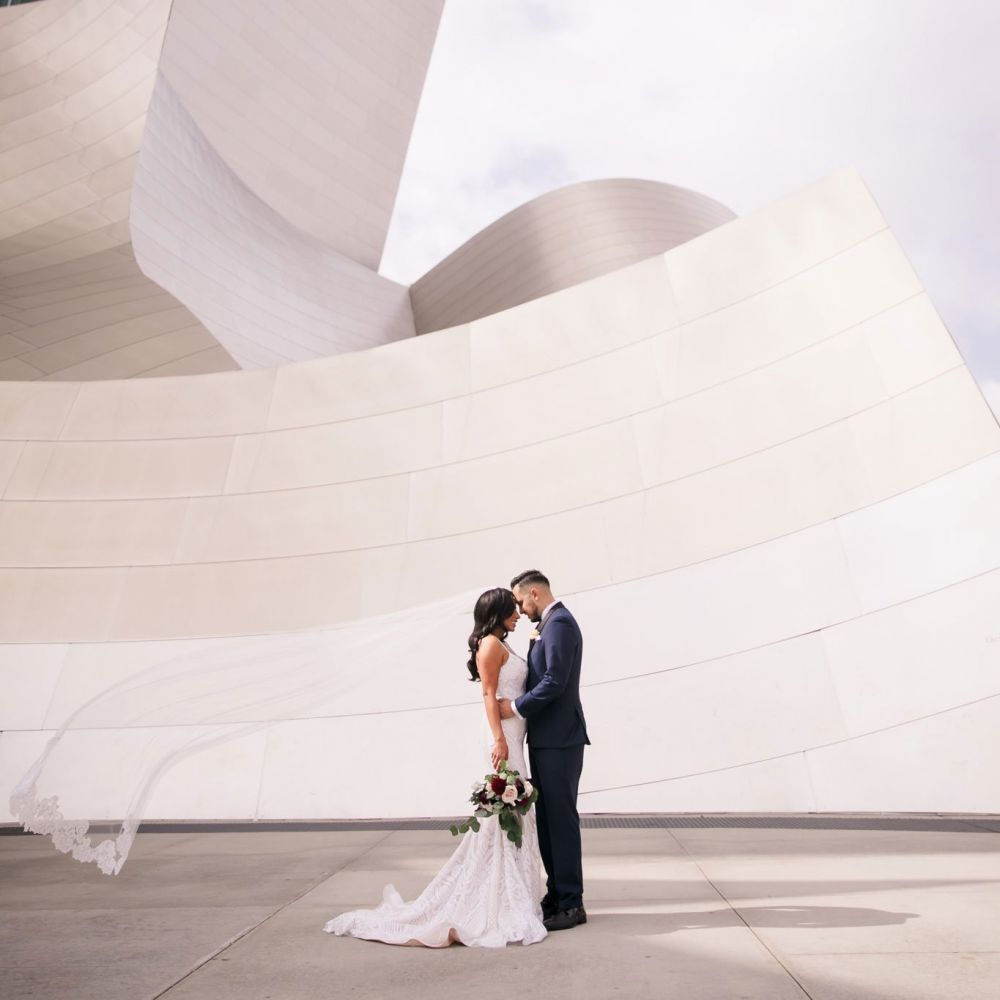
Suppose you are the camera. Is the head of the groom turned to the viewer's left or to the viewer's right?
to the viewer's left

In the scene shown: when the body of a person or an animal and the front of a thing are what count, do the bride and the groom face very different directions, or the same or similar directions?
very different directions

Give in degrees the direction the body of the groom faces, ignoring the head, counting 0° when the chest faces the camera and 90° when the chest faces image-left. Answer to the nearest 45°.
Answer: approximately 90°

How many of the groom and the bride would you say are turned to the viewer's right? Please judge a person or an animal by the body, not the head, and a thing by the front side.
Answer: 1

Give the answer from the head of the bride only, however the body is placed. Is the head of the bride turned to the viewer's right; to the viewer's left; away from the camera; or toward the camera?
to the viewer's right

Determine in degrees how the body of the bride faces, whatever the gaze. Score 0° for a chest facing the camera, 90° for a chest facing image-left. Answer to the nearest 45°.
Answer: approximately 270°
